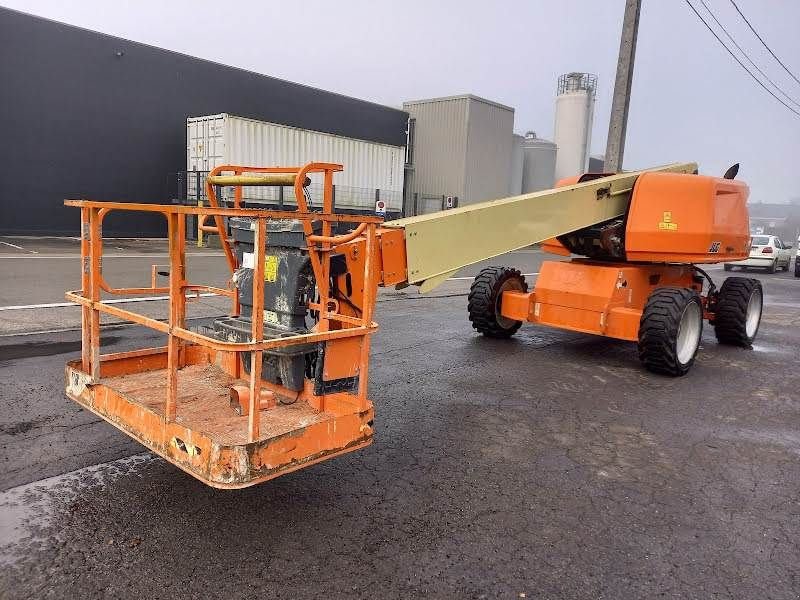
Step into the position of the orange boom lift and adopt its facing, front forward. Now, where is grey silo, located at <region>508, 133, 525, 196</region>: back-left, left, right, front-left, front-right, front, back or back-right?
back-right

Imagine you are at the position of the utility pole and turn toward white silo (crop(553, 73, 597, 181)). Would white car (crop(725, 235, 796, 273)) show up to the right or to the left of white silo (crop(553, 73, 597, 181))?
right

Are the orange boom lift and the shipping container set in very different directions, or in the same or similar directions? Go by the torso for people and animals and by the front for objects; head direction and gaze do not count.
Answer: same or similar directions

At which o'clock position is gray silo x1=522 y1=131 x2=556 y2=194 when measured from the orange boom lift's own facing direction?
The gray silo is roughly at 5 o'clock from the orange boom lift.

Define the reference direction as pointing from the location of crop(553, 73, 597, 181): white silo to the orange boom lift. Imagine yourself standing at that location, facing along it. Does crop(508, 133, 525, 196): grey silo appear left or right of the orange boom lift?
right

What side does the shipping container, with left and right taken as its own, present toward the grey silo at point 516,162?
back

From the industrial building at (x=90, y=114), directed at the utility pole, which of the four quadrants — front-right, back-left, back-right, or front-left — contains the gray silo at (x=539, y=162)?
front-left

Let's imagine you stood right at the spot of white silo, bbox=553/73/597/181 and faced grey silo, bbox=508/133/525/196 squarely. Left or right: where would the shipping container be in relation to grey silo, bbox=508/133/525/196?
left

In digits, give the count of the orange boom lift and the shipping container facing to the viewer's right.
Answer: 0

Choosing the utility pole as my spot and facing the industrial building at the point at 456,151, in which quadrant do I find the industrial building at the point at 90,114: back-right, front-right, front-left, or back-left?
front-left

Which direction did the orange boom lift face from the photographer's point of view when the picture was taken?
facing the viewer and to the left of the viewer
